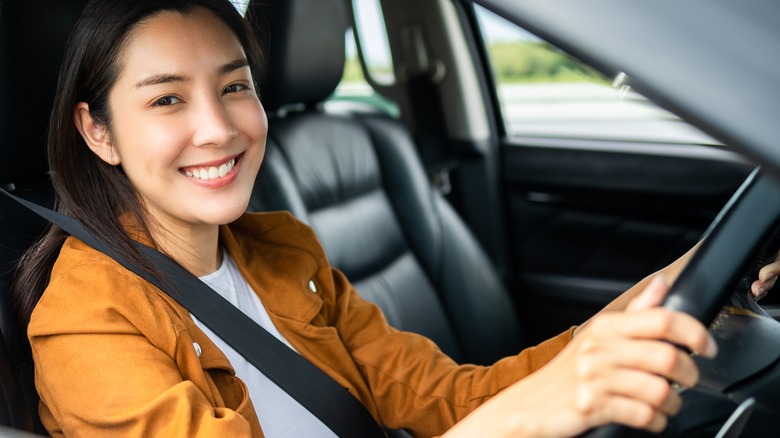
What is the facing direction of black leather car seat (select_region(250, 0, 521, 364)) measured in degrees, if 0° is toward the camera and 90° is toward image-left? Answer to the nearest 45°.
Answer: approximately 315°

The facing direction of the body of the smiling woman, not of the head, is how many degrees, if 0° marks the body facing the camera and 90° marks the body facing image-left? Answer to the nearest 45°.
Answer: approximately 315°

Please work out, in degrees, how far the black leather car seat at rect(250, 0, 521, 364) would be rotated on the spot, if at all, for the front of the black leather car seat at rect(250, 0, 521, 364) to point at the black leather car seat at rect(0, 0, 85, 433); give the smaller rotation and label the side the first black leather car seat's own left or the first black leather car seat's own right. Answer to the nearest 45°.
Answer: approximately 90° to the first black leather car seat's own right

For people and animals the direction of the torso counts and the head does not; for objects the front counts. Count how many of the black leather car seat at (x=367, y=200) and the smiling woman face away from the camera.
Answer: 0
